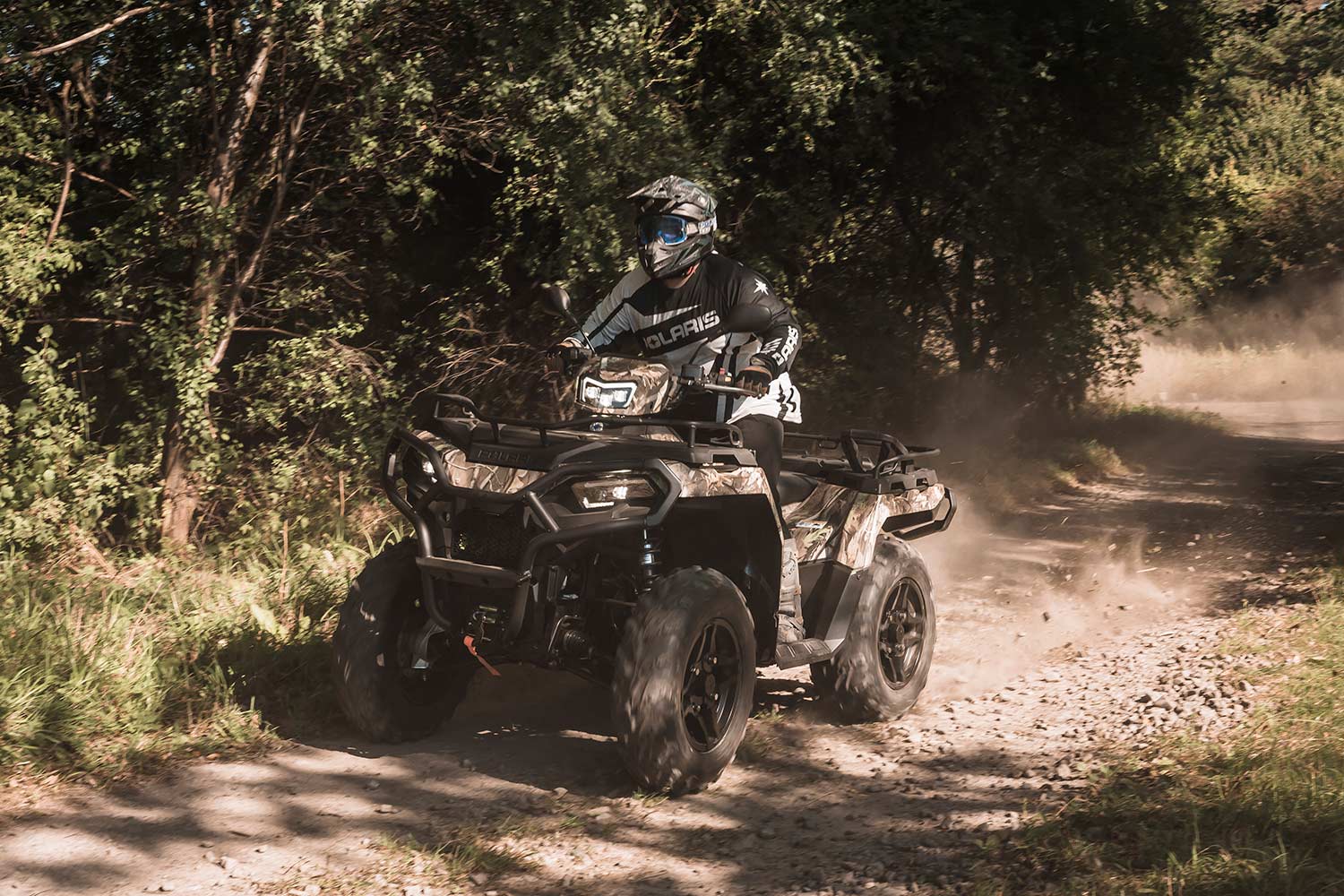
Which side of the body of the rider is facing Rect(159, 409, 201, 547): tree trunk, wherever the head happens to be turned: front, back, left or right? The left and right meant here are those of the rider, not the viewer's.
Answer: right

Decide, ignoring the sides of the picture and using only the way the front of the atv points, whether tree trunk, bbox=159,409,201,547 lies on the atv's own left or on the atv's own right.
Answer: on the atv's own right

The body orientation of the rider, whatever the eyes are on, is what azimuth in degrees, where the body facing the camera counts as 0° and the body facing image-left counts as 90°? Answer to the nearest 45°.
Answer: approximately 45°

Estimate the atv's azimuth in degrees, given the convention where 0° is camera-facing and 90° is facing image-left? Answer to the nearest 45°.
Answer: approximately 45°

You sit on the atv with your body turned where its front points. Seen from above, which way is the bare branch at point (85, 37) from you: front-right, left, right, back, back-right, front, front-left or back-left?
right
